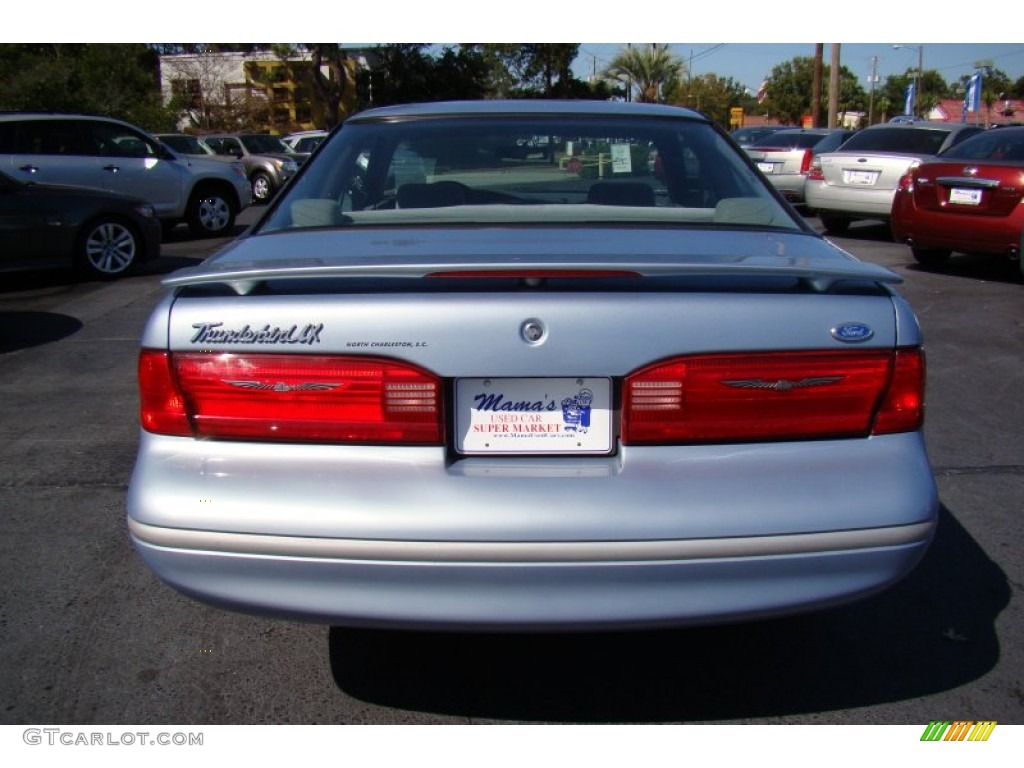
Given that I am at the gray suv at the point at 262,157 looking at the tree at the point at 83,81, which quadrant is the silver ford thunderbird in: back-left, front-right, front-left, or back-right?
back-left

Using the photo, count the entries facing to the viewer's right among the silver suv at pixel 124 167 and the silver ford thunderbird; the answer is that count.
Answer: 1

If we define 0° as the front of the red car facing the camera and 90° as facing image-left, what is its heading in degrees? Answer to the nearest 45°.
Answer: approximately 225°

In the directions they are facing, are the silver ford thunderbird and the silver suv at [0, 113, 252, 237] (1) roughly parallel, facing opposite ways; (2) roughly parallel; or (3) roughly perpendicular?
roughly perpendicular

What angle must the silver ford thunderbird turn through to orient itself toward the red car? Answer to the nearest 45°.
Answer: approximately 45° to its right

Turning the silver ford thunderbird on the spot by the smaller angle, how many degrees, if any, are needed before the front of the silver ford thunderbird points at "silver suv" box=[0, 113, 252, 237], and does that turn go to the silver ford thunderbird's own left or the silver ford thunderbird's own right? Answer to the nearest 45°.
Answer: approximately 45° to the silver ford thunderbird's own left

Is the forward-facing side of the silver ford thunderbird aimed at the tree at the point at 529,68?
yes

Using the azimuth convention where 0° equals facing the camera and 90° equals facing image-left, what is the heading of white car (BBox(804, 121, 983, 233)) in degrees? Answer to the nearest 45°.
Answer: approximately 225°

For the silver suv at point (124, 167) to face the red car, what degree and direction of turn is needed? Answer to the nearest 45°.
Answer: approximately 45° to its right

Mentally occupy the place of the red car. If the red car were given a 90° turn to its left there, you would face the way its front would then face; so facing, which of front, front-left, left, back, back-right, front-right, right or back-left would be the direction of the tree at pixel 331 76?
front

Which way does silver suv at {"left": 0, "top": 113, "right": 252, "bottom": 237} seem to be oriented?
to the viewer's right

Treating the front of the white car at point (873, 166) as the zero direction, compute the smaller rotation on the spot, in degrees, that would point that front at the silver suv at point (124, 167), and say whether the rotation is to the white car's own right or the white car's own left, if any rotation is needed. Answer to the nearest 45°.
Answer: approximately 135° to the white car's own left

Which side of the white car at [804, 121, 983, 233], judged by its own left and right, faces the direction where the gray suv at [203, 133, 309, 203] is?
left

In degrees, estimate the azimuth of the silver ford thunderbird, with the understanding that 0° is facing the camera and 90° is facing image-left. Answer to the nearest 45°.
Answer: approximately 180°

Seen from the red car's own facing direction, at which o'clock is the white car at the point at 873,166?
The white car is roughly at 10 o'clock from the red car.

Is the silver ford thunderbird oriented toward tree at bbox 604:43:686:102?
yes

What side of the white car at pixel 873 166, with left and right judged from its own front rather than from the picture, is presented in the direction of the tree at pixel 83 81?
left
